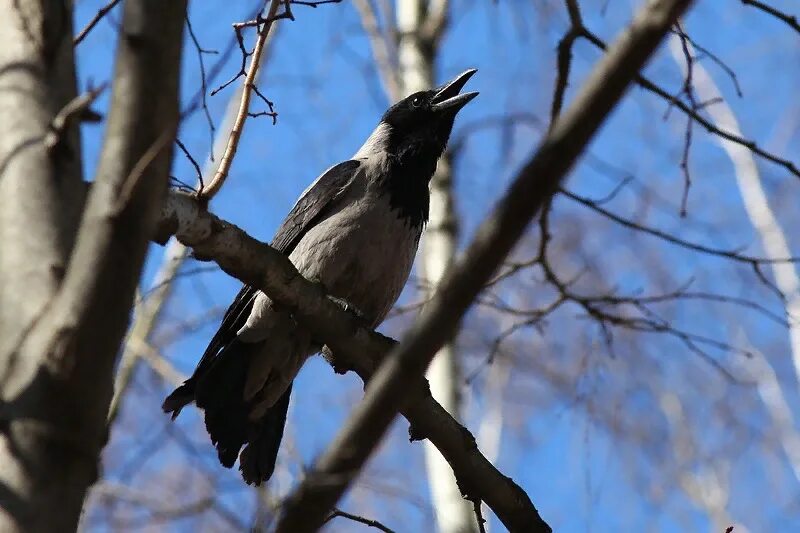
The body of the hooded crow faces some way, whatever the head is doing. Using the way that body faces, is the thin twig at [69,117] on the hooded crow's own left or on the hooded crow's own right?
on the hooded crow's own right

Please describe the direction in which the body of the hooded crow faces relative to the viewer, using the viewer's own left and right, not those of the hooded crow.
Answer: facing to the right of the viewer

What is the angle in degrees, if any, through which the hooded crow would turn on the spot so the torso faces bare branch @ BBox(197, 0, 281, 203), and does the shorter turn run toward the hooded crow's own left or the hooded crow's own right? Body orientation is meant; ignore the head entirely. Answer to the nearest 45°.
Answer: approximately 90° to the hooded crow's own right

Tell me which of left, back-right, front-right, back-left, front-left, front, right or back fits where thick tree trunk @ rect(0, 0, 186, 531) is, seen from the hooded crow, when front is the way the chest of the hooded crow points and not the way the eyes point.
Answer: right

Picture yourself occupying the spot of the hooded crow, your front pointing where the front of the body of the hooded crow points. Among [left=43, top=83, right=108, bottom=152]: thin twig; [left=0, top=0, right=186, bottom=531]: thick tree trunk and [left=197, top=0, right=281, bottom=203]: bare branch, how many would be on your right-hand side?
3
